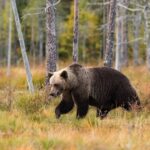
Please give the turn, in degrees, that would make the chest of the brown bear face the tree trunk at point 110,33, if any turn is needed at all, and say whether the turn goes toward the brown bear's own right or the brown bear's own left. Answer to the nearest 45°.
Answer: approximately 90° to the brown bear's own right

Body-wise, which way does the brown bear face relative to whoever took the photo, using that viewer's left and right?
facing to the left of the viewer

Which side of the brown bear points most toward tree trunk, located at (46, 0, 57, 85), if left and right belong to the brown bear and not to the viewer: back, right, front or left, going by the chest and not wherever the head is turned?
right
